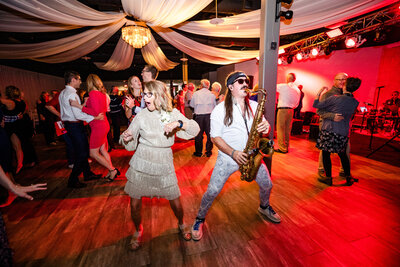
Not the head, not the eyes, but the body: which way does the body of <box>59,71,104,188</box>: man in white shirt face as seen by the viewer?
to the viewer's right

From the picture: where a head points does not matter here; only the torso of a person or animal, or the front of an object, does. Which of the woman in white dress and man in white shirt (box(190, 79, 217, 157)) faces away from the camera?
the man in white shirt

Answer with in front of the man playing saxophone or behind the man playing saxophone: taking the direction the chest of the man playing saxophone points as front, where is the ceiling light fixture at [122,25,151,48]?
behind

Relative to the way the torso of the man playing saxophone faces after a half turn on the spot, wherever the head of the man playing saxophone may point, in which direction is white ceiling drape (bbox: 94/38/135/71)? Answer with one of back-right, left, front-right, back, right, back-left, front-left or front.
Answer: front

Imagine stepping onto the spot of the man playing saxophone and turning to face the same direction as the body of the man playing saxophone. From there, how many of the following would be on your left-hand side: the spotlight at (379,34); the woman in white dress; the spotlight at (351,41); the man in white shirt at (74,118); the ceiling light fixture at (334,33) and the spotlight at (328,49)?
4

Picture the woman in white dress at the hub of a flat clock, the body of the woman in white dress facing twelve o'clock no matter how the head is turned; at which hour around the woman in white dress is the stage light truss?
The stage light truss is roughly at 8 o'clock from the woman in white dress.

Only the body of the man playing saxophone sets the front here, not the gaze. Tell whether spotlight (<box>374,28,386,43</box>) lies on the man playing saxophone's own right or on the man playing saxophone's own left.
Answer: on the man playing saxophone's own left

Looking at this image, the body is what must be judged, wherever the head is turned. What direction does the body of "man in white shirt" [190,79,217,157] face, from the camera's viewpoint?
away from the camera

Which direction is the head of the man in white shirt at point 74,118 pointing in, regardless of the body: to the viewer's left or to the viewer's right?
to the viewer's right

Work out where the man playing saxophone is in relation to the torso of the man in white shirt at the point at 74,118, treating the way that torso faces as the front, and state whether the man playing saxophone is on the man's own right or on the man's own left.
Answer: on the man's own right
